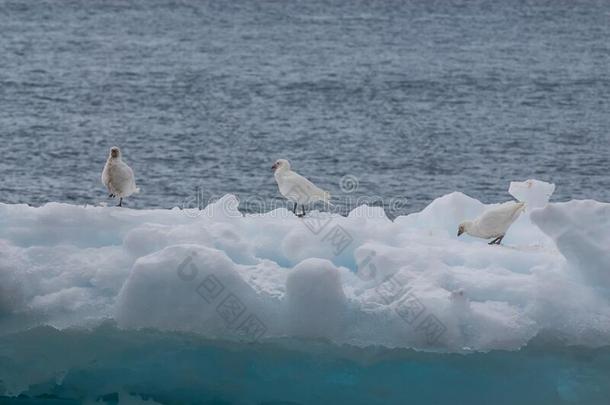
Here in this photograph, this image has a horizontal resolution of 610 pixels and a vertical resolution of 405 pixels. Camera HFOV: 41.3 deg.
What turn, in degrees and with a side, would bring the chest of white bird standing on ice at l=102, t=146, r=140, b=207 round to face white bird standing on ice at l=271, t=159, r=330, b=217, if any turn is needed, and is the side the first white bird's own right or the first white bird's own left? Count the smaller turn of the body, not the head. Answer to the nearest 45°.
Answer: approximately 135° to the first white bird's own left

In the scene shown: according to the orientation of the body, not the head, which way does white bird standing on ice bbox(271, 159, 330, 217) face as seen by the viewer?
to the viewer's left

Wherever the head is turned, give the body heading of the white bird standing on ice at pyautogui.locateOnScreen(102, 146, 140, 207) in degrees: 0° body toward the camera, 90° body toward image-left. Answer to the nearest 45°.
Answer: approximately 45°

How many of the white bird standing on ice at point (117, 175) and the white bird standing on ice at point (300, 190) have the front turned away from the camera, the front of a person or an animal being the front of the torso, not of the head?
0

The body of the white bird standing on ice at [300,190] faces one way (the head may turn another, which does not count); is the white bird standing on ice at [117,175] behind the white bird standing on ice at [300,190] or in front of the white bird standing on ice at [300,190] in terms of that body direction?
in front
